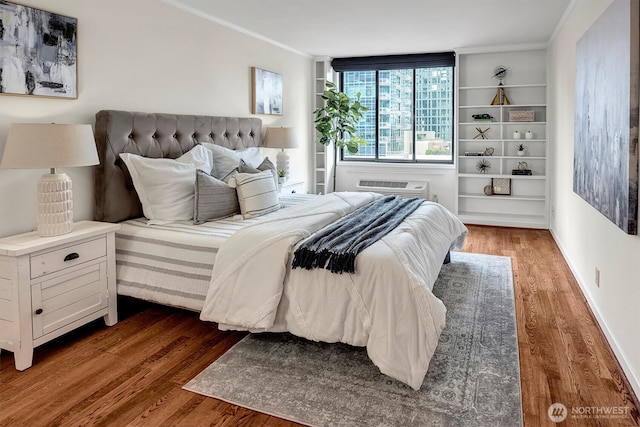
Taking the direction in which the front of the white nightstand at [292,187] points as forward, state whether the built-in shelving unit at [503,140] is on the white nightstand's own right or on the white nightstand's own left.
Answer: on the white nightstand's own left

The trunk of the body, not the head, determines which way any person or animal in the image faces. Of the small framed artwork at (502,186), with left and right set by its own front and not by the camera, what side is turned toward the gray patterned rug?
front

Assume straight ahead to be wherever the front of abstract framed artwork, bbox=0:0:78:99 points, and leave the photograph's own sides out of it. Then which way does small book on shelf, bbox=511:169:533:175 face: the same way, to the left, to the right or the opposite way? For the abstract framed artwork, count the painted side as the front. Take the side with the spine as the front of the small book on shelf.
to the right

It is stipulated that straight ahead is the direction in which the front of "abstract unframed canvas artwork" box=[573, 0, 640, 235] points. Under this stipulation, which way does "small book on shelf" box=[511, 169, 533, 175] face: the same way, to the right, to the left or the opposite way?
to the left

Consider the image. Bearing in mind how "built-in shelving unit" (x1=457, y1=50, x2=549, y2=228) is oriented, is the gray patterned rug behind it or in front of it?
in front

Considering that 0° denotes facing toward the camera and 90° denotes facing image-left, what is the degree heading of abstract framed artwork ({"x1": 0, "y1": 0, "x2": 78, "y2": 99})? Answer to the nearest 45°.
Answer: approximately 315°

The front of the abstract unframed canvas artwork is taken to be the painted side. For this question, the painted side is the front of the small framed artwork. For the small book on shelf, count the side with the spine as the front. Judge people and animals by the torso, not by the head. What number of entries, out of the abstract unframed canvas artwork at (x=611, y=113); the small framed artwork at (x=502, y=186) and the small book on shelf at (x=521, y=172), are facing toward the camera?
2

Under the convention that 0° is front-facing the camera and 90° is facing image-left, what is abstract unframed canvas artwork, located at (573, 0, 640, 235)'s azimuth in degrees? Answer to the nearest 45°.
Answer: approximately 90°

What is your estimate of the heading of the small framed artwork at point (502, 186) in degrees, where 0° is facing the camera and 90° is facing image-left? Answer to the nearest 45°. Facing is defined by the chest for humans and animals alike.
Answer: approximately 0°
